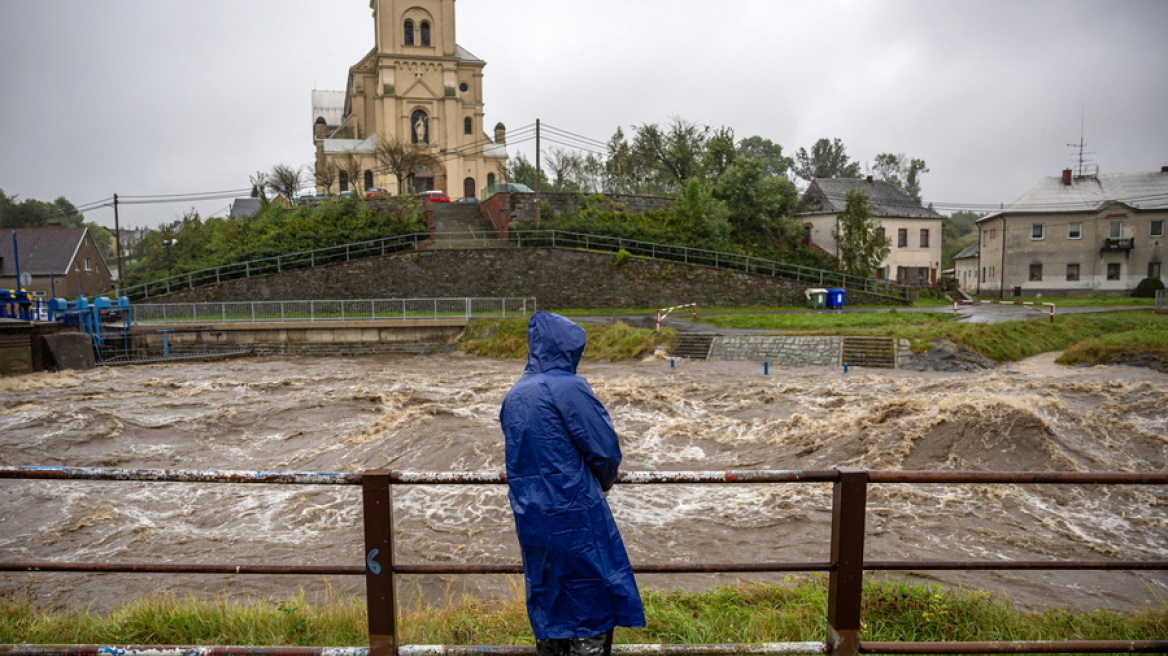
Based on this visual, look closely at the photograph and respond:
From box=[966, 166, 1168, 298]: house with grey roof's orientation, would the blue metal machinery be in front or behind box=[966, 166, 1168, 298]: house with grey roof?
in front

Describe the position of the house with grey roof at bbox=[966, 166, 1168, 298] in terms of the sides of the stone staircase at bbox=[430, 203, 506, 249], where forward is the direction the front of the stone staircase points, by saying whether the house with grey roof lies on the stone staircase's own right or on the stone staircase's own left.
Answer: on the stone staircase's own left

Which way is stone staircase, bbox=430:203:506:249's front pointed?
toward the camera

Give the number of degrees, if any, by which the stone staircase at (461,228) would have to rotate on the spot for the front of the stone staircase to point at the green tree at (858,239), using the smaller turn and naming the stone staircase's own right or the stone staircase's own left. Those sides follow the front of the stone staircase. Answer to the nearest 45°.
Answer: approximately 90° to the stone staircase's own left

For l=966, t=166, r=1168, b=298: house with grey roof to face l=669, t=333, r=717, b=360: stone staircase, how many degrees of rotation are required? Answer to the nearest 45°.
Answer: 0° — it already faces it

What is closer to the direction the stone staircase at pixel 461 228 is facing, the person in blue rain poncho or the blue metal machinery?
the person in blue rain poncho

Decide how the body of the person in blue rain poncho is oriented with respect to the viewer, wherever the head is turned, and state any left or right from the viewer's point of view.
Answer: facing away from the viewer and to the right of the viewer

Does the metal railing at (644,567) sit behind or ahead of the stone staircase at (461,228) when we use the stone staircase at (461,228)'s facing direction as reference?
ahead

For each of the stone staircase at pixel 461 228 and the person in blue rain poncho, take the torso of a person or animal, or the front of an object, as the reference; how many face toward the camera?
1

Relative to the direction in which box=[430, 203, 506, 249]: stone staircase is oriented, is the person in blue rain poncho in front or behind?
in front

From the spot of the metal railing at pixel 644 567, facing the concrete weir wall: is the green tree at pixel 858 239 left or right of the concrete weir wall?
right

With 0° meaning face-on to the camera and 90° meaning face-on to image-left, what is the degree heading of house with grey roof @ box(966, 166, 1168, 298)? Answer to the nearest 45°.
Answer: approximately 0°

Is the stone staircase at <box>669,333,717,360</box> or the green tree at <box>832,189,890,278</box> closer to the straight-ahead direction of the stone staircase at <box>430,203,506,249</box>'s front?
the stone staircase

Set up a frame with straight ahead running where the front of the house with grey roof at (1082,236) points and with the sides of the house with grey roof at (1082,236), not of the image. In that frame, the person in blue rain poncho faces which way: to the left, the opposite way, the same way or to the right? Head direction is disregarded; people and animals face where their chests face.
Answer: the opposite way

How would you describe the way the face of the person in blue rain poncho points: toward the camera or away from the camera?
away from the camera
